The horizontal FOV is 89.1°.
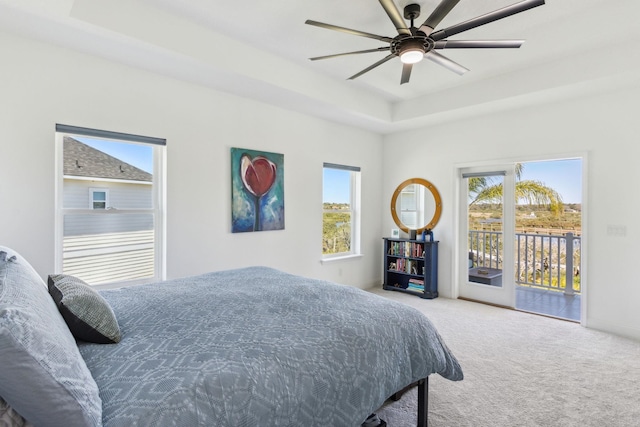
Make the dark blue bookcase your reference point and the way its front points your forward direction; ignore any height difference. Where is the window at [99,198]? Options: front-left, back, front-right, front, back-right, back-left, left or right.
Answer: right

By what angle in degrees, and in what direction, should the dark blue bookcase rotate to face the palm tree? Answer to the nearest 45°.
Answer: approximately 180°

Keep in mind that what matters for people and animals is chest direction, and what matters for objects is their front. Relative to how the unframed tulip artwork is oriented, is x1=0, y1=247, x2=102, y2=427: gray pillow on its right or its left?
on its right

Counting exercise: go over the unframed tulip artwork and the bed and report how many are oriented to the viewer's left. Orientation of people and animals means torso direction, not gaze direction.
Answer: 0

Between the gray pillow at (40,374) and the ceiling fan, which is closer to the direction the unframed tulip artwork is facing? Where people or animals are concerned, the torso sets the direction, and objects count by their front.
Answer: the ceiling fan

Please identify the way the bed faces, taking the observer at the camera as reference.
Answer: facing away from the viewer and to the right of the viewer

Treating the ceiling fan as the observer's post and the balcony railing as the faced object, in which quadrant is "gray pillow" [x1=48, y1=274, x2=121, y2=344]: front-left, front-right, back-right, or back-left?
back-left

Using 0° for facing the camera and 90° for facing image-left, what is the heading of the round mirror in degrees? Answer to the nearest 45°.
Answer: approximately 45°

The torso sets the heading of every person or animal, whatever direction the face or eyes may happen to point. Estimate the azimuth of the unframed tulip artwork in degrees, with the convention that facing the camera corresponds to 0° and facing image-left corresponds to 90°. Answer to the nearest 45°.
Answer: approximately 315°

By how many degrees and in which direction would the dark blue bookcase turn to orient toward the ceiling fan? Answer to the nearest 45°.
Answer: approximately 45° to its left

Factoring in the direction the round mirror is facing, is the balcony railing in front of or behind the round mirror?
behind

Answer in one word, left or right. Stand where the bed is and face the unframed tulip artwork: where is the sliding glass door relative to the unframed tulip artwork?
right

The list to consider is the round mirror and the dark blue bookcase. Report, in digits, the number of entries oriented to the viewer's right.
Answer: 0

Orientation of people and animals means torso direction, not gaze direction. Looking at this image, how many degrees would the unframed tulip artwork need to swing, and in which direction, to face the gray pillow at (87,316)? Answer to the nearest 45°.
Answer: approximately 45° to its right

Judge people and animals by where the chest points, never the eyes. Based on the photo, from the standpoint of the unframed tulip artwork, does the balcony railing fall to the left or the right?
on its left
